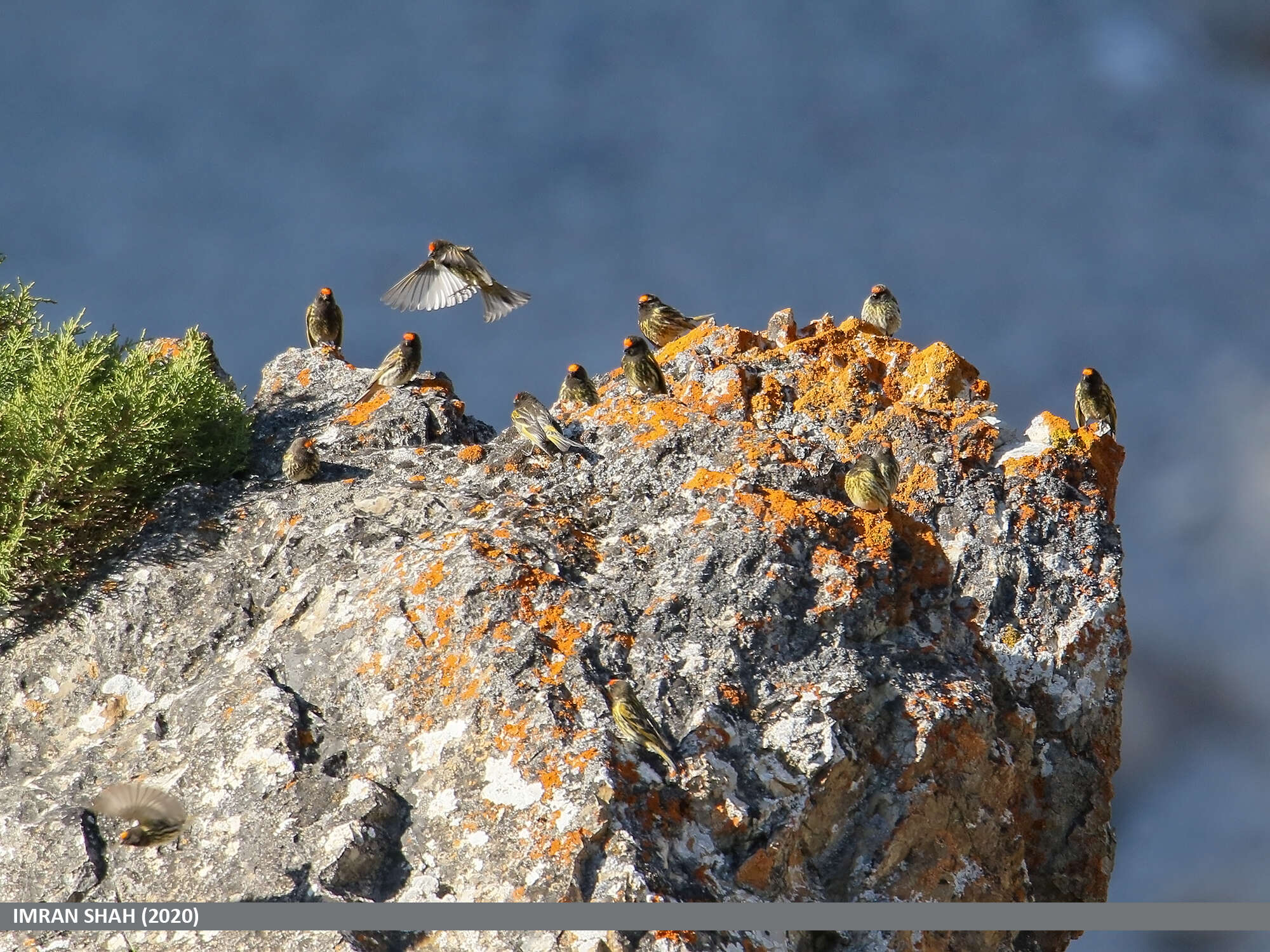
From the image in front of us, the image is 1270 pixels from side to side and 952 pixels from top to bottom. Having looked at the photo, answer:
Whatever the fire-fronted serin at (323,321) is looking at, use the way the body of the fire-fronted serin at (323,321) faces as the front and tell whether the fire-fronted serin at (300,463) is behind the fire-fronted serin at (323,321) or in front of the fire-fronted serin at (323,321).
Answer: in front

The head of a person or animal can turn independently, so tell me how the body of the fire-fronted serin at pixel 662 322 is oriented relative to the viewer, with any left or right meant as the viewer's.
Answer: facing to the left of the viewer

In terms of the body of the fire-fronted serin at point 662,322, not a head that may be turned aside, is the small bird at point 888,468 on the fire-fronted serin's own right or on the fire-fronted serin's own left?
on the fire-fronted serin's own left

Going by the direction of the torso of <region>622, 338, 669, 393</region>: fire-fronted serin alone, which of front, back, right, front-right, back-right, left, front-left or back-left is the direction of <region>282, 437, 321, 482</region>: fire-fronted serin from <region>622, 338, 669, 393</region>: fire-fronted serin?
front-right

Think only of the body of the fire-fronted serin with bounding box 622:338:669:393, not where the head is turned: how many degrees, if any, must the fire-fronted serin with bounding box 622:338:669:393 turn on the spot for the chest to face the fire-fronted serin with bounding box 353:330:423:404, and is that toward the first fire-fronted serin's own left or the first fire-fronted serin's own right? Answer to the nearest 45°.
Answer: approximately 90° to the first fire-fronted serin's own right

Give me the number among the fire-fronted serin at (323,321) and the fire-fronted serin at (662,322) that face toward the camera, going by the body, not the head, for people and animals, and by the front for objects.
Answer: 1

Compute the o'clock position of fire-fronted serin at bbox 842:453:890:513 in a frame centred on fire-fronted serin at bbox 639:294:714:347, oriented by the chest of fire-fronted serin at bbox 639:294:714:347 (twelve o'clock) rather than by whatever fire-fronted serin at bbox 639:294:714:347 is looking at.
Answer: fire-fronted serin at bbox 842:453:890:513 is roughly at 8 o'clock from fire-fronted serin at bbox 639:294:714:347.

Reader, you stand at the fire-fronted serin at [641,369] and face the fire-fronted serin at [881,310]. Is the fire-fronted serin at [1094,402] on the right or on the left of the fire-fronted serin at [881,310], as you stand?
right

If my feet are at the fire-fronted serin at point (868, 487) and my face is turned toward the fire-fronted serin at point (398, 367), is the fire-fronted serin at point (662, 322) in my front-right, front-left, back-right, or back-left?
front-right

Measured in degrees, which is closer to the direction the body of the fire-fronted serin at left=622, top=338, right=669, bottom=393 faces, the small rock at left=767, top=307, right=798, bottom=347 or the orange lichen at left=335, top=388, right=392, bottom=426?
the orange lichen

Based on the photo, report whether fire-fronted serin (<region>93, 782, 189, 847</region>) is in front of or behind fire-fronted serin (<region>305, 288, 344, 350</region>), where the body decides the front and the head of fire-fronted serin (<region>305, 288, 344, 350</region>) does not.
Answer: in front

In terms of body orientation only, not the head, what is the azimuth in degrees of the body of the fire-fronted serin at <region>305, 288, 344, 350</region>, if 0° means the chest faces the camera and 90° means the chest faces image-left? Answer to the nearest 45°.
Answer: approximately 0°

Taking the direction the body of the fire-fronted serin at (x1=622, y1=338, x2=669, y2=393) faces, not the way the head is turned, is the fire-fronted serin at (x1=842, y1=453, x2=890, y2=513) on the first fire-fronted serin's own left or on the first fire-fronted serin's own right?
on the first fire-fronted serin's own left

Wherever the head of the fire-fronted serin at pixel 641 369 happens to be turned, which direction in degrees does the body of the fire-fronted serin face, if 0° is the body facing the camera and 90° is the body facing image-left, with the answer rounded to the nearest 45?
approximately 45°
